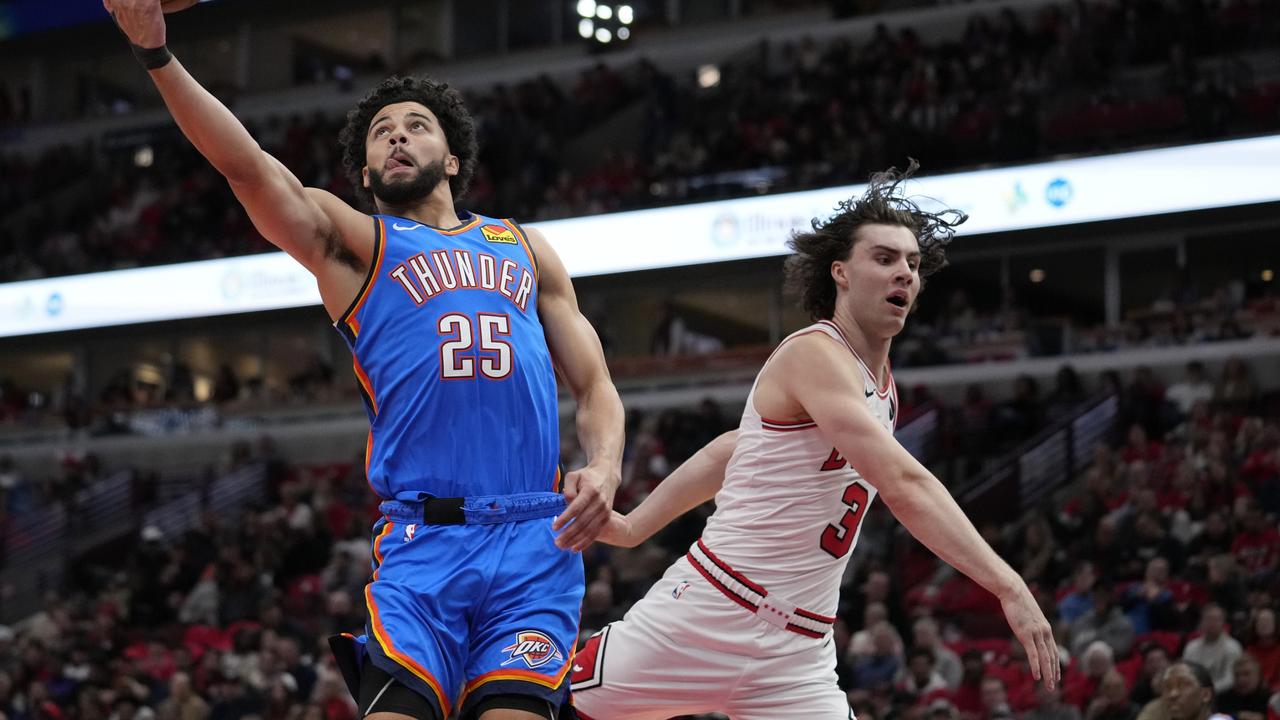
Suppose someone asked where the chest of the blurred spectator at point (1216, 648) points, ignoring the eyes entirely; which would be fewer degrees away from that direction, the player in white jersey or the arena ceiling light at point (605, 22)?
the player in white jersey

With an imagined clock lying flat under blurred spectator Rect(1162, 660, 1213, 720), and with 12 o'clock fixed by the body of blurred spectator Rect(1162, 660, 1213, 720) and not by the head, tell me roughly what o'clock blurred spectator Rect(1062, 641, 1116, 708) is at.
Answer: blurred spectator Rect(1062, 641, 1116, 708) is roughly at 4 o'clock from blurred spectator Rect(1162, 660, 1213, 720).

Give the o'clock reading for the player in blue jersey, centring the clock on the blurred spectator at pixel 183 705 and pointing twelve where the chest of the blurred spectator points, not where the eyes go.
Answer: The player in blue jersey is roughly at 12 o'clock from the blurred spectator.

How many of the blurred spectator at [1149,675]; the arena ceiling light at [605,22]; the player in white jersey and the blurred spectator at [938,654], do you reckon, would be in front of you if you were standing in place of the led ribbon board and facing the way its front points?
3

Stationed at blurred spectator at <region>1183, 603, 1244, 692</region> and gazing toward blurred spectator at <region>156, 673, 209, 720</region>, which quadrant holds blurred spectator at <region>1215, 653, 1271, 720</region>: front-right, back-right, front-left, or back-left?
back-left

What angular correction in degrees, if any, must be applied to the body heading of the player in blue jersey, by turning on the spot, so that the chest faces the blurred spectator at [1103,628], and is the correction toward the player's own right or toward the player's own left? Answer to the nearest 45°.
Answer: approximately 135° to the player's own left
